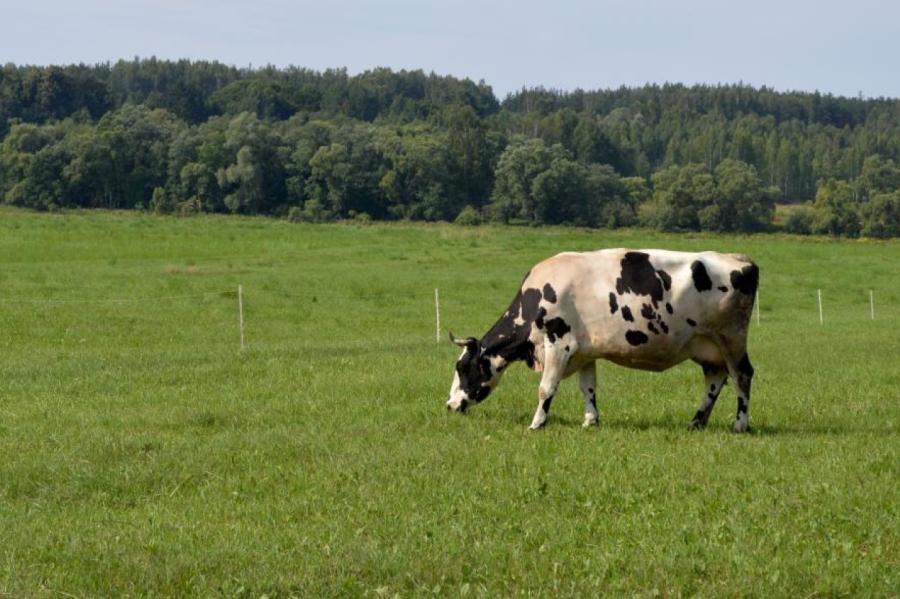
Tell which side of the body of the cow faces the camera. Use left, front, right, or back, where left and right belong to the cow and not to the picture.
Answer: left

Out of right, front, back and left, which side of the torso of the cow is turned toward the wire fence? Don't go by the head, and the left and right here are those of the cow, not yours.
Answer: right
